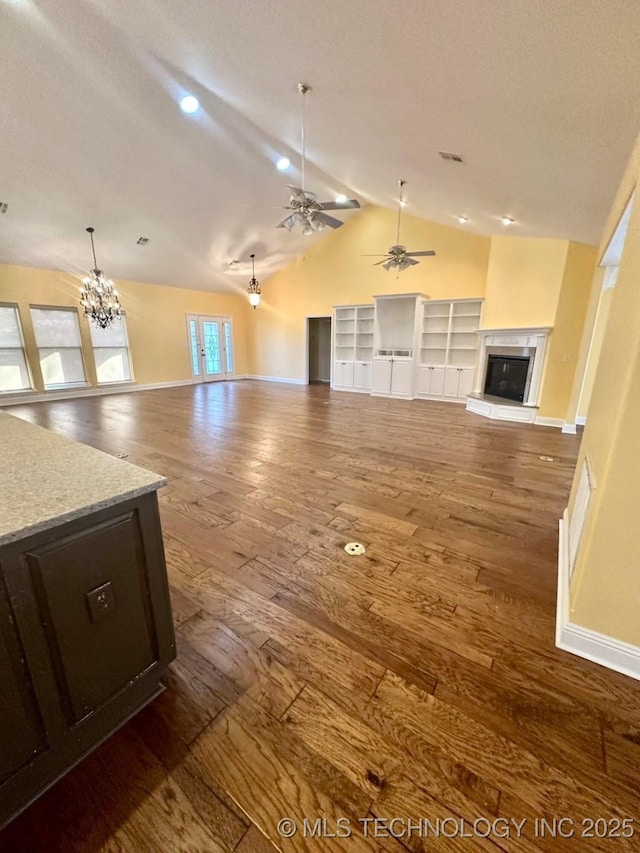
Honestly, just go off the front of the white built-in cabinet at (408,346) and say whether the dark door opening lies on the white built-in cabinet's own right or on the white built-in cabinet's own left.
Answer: on the white built-in cabinet's own right

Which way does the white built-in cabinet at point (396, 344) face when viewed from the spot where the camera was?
facing the viewer and to the left of the viewer

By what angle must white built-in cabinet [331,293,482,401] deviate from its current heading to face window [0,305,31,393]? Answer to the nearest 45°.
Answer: approximately 45° to its right

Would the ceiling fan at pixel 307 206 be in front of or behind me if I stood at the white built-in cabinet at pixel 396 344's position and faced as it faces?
in front

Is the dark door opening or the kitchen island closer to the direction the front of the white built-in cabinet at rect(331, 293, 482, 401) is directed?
the kitchen island

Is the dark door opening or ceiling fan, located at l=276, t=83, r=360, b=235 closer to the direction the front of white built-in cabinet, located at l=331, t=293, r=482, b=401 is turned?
the ceiling fan

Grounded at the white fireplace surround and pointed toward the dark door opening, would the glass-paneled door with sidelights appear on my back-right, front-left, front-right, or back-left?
front-left

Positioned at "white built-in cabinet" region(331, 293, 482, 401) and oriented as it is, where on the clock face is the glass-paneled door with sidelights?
The glass-paneled door with sidelights is roughly at 2 o'clock from the white built-in cabinet.

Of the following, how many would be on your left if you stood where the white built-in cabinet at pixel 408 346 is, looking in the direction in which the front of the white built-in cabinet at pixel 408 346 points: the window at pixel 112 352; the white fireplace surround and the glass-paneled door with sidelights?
1

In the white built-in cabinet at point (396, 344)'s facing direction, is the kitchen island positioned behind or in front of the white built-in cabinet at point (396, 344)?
in front

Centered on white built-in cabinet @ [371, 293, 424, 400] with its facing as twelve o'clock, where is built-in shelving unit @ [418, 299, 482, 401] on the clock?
The built-in shelving unit is roughly at 8 o'clock from the white built-in cabinet.

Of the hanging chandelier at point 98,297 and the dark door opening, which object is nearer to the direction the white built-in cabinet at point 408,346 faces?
the hanging chandelier
